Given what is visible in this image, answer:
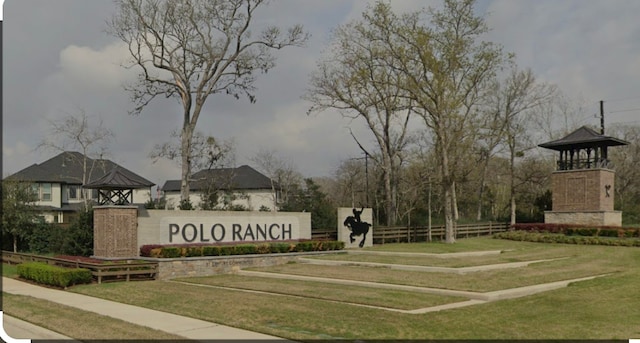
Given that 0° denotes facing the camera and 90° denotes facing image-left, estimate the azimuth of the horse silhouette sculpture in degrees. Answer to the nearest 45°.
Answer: approximately 90°

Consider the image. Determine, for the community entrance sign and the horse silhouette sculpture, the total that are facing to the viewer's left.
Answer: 1

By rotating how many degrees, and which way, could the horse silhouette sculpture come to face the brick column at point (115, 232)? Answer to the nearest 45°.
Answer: approximately 45° to its left

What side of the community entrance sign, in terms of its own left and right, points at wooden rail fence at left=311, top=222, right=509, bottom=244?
left

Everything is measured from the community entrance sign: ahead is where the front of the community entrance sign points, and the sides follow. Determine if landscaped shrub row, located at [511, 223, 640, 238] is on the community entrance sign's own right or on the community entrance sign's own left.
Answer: on the community entrance sign's own left

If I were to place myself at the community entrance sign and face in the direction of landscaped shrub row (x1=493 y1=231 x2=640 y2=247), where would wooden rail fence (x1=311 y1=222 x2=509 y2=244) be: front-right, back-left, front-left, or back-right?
front-left

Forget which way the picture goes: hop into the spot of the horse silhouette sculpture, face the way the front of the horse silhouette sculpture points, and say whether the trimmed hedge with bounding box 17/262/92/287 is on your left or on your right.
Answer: on your left

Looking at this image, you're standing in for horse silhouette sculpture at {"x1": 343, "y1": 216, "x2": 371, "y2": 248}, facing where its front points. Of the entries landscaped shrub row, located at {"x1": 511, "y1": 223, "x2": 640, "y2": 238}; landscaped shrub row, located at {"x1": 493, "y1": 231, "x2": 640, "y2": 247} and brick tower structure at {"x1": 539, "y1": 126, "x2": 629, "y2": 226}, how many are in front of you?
0

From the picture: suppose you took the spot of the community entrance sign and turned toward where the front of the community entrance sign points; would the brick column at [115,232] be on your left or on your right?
on your right

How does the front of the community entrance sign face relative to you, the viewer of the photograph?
facing the viewer and to the right of the viewer

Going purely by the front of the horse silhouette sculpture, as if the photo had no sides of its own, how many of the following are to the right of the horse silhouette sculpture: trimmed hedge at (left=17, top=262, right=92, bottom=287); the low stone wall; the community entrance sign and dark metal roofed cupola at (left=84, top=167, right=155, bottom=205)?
0

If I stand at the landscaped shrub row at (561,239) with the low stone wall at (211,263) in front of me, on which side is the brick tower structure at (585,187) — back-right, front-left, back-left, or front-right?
back-right

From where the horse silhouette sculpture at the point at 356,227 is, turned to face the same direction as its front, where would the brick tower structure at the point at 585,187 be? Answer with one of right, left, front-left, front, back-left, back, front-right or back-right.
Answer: back-right

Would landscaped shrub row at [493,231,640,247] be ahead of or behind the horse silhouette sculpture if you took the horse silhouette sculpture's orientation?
behind

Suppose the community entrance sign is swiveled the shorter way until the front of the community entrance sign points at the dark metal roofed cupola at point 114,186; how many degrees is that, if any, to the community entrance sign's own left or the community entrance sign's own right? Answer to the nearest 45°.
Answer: approximately 90° to the community entrance sign's own right
